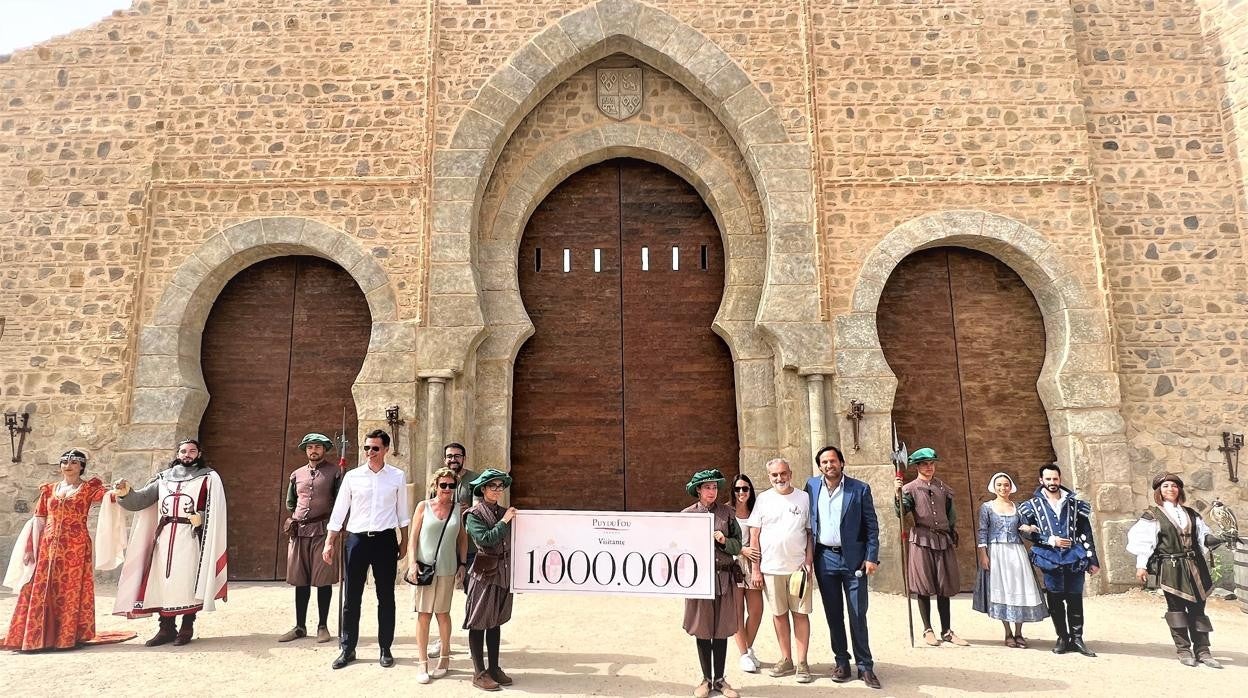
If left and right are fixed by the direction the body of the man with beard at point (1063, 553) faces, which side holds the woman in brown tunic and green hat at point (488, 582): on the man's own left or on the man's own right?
on the man's own right

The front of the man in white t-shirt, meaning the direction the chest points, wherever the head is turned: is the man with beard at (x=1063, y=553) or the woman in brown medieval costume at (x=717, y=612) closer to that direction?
the woman in brown medieval costume

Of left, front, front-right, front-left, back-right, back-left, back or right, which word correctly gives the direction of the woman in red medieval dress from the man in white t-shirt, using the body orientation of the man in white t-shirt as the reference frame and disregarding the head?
right

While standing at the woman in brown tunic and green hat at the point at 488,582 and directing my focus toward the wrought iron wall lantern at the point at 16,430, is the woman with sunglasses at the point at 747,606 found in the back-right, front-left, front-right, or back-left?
back-right

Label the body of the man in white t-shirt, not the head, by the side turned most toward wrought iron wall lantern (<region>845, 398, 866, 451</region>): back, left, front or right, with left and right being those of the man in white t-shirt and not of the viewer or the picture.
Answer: back

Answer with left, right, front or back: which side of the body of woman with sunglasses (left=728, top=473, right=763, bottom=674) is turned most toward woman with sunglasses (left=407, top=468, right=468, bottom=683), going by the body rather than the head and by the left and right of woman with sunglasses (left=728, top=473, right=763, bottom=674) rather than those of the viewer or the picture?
right

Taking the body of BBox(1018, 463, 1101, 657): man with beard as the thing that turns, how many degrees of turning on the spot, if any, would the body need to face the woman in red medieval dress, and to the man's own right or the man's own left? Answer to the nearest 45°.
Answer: approximately 45° to the man's own right

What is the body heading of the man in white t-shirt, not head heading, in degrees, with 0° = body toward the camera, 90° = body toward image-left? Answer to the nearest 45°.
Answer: approximately 0°

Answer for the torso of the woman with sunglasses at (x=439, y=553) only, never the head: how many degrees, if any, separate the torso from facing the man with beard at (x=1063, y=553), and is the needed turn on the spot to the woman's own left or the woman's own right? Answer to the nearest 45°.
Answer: approximately 90° to the woman's own left
